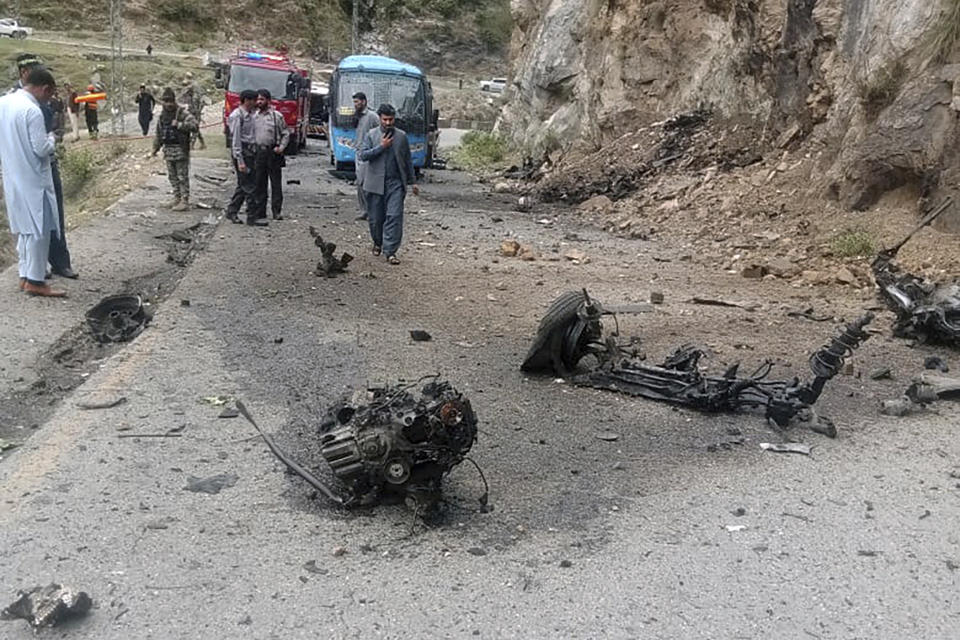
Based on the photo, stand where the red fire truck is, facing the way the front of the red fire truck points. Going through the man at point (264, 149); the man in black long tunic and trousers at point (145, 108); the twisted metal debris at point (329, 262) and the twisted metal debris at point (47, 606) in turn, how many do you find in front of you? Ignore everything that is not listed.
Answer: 3

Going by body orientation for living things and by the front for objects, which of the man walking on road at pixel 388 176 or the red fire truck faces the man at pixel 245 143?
the red fire truck

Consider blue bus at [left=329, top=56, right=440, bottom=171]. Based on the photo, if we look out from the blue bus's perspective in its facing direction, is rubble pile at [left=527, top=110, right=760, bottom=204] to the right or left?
on its left

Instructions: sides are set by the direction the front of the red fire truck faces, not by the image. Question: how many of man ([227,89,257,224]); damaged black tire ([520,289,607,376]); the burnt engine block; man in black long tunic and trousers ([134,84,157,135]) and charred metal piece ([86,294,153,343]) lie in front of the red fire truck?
4

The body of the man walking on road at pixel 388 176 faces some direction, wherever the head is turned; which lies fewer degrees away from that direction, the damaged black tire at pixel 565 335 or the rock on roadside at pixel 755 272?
the damaged black tire

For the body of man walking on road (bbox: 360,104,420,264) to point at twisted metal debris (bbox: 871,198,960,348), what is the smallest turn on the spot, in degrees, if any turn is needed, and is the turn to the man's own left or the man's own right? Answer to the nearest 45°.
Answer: approximately 45° to the man's own left
